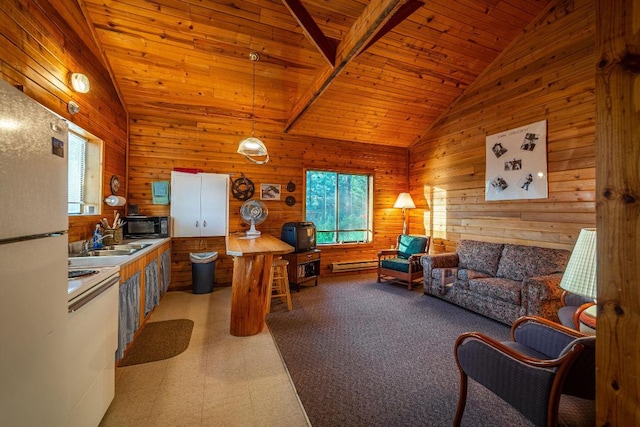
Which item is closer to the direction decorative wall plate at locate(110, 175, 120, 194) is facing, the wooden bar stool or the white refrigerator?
the wooden bar stool

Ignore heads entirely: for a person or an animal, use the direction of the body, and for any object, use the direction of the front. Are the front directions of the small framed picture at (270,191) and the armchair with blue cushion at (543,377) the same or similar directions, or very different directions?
very different directions

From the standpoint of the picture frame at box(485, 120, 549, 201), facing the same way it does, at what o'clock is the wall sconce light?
The wall sconce light is roughly at 12 o'clock from the picture frame.

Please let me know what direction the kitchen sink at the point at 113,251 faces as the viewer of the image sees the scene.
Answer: facing to the right of the viewer

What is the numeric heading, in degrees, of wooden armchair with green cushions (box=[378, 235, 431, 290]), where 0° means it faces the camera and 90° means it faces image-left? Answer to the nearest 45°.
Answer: approximately 45°

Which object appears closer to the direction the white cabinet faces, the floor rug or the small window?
the floor rug

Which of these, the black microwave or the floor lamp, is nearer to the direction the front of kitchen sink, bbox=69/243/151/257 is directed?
the floor lamp

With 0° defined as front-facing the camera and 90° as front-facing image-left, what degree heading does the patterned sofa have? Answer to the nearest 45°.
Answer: approximately 45°
